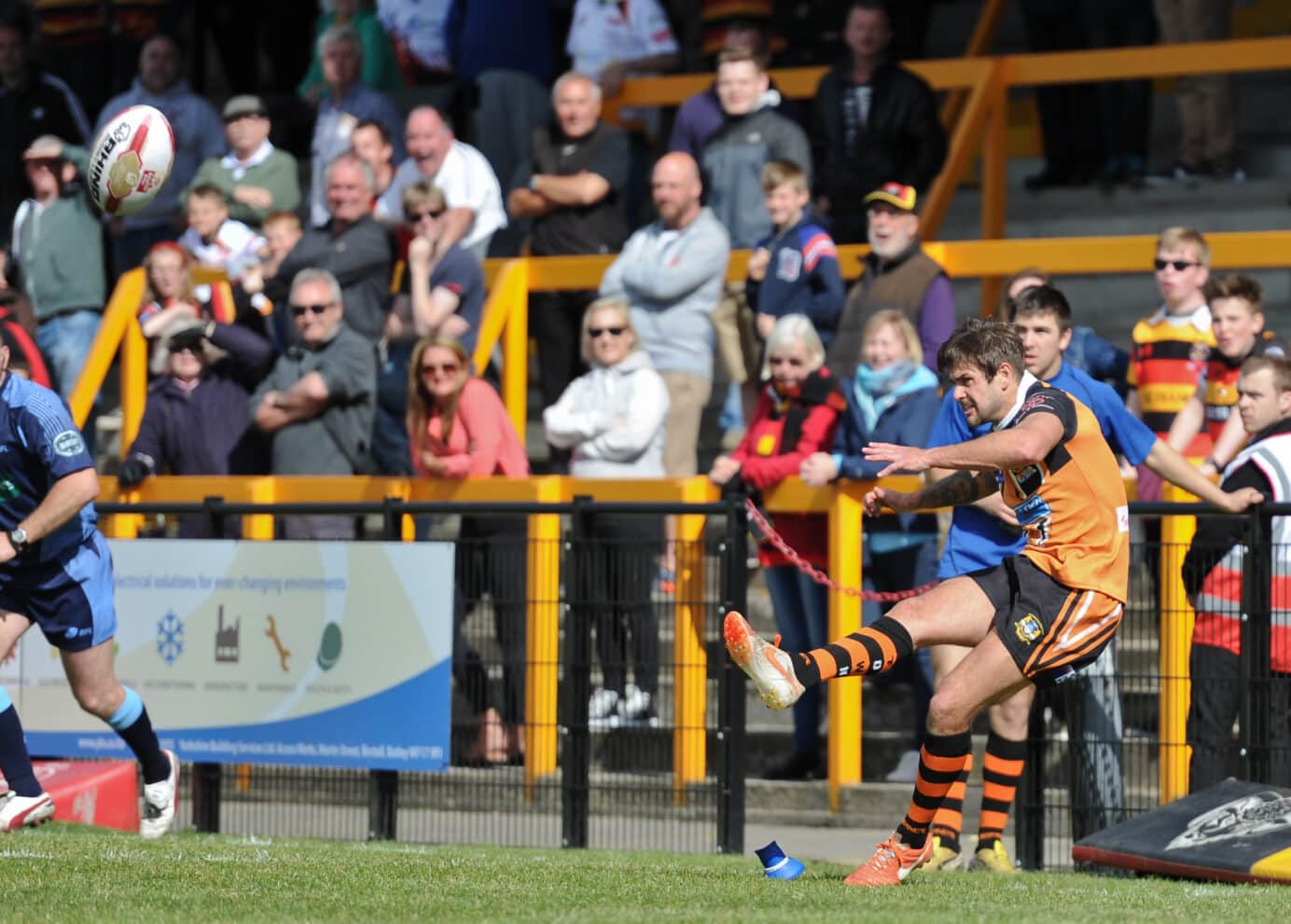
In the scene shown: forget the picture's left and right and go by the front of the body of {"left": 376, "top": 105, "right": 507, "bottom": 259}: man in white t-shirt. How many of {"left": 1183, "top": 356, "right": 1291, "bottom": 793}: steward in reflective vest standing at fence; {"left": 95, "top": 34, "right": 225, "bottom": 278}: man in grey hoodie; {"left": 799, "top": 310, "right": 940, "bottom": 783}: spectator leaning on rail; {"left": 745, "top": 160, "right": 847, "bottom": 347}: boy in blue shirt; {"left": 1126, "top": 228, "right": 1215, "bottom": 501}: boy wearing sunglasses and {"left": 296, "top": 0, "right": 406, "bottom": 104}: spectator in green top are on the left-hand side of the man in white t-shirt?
4

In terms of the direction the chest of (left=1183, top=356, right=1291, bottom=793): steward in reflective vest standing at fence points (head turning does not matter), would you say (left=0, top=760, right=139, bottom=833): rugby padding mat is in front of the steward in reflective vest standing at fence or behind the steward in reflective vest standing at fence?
in front

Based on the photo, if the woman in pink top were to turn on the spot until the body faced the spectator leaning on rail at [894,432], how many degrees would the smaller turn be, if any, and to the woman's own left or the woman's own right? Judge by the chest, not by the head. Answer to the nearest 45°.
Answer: approximately 135° to the woman's own left

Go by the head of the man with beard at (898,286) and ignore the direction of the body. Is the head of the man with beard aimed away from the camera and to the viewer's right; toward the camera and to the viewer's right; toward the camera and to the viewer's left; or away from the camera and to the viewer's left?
toward the camera and to the viewer's left

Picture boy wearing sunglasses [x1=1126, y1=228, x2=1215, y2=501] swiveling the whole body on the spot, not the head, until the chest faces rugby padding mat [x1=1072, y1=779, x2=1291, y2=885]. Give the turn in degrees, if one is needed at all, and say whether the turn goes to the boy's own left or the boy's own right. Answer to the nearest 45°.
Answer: approximately 45° to the boy's own left

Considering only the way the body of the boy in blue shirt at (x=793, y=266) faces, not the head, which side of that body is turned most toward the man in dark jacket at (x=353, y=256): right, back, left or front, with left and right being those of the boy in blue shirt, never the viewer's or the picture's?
right

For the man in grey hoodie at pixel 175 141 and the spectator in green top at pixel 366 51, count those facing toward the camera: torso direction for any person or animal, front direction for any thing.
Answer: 2

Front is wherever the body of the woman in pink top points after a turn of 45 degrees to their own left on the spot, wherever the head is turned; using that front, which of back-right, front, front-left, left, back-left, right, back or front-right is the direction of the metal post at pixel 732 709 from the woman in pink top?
front-left

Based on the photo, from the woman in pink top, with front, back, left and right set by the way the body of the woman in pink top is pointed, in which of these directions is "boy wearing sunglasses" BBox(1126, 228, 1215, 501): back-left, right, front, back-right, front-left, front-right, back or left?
back-left

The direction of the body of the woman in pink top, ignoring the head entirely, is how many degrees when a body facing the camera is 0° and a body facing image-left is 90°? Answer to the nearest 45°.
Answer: approximately 45°

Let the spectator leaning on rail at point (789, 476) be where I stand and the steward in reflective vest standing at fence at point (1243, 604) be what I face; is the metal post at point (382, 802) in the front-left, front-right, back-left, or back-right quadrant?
back-right

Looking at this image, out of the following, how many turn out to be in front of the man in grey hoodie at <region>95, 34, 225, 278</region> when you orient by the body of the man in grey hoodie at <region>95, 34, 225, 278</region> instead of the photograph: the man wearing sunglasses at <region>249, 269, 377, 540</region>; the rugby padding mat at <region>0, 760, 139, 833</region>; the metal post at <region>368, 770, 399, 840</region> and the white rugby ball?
4

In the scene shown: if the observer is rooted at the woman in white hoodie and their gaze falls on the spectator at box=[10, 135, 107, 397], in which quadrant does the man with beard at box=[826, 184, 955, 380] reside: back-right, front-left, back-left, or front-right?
back-right

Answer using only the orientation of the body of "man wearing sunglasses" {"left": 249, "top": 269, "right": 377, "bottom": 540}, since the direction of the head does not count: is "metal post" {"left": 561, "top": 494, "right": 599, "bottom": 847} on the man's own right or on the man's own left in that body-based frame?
on the man's own left
